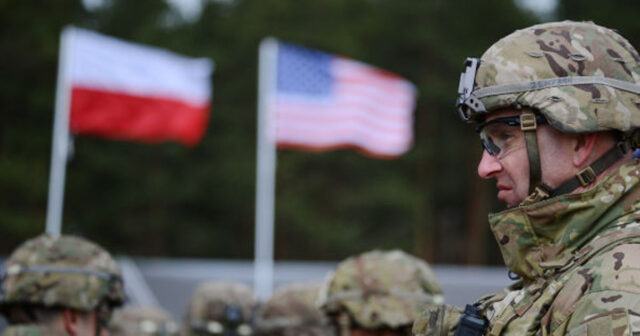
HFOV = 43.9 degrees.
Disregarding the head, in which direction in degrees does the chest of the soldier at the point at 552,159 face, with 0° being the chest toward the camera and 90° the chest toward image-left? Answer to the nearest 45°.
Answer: approximately 90°

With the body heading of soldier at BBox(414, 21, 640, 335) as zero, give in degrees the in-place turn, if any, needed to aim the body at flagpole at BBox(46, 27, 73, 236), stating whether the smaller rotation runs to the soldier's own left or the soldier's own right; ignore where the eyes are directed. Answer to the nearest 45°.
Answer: approximately 45° to the soldier's own right

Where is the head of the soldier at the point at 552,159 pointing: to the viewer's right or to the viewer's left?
to the viewer's left

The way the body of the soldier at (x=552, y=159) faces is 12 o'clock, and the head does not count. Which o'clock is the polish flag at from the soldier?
The polish flag is roughly at 2 o'clock from the soldier.
